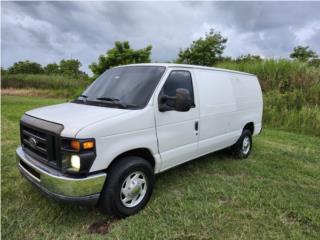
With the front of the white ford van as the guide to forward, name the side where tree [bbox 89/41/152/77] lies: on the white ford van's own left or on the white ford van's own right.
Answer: on the white ford van's own right

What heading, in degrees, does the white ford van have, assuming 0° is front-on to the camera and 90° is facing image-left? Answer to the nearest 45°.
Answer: approximately 45°

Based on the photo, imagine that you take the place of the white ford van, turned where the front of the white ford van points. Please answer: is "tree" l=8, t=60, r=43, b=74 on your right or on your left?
on your right

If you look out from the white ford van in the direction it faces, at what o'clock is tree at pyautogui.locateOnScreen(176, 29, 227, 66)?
The tree is roughly at 5 o'clock from the white ford van.

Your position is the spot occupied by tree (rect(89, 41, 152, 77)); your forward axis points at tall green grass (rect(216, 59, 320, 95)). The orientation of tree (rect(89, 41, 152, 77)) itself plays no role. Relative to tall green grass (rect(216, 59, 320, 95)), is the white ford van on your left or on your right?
right

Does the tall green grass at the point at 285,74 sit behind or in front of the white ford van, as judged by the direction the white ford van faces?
behind

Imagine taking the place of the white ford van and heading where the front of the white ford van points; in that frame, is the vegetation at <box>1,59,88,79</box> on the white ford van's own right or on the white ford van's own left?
on the white ford van's own right
